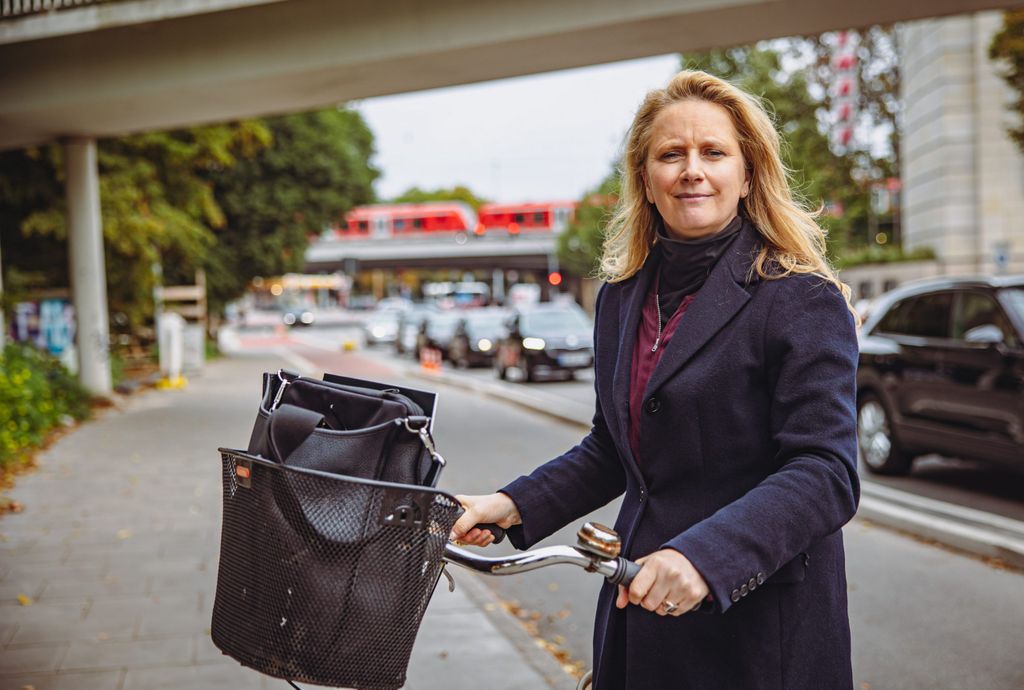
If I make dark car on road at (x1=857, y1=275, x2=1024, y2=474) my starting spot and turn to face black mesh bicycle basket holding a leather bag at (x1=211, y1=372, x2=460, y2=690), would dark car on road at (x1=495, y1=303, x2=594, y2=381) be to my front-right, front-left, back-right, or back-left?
back-right

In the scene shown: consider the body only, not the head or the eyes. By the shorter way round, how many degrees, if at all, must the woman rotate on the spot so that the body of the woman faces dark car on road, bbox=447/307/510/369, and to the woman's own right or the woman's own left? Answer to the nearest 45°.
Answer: approximately 135° to the woman's own right

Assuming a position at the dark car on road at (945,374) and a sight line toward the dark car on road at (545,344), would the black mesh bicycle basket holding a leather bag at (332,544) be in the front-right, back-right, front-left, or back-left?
back-left

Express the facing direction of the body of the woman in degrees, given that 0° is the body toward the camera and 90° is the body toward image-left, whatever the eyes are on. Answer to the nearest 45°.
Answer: approximately 45°
